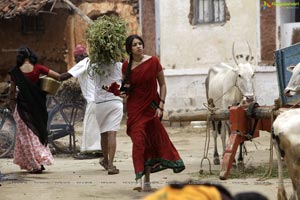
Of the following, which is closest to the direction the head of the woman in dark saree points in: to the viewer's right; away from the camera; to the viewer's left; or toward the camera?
away from the camera

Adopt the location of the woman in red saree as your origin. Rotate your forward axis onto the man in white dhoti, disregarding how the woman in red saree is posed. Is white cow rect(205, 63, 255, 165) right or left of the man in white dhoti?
right

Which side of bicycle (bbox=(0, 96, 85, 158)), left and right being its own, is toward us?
left

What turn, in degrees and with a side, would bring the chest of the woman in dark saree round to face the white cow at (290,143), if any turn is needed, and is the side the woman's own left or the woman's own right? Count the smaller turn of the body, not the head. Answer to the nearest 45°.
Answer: approximately 135° to the woman's own right

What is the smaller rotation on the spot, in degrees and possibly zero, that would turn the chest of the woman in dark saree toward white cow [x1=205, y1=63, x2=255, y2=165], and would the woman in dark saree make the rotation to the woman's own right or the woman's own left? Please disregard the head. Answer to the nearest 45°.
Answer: approximately 90° to the woman's own right
